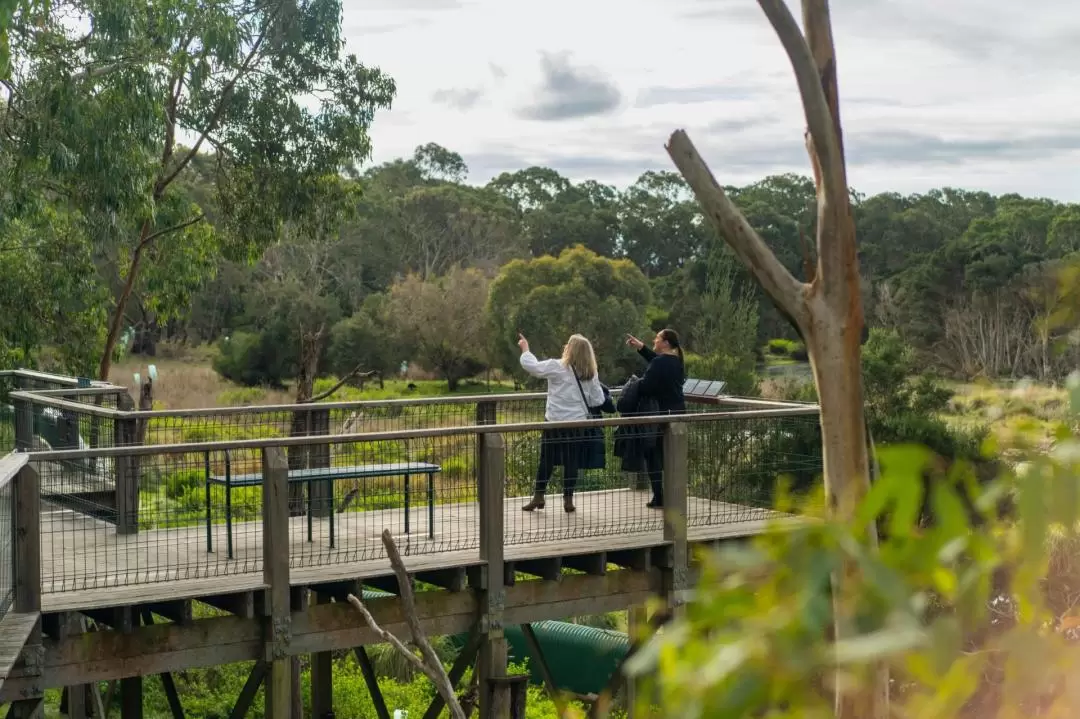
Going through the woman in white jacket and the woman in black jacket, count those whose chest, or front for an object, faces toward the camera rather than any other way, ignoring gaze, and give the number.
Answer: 0

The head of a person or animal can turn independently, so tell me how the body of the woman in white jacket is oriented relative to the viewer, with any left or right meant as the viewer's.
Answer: facing away from the viewer and to the left of the viewer

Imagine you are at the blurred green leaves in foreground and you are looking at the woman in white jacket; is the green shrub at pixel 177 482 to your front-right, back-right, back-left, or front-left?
front-left

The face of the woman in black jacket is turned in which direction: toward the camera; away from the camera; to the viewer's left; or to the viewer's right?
to the viewer's left

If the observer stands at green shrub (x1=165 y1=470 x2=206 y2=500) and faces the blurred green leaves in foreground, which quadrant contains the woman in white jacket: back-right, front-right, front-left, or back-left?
front-left

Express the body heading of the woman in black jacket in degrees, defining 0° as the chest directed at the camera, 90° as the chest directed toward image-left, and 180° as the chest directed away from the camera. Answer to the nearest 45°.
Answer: approximately 90°

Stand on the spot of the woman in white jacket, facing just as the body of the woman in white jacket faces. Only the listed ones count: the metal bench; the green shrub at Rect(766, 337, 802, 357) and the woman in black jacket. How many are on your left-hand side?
1

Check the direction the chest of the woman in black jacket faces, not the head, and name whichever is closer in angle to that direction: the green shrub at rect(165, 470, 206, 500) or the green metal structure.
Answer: the green shrub

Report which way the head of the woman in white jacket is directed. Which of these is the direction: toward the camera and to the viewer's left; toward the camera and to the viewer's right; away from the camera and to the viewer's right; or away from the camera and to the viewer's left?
away from the camera and to the viewer's left

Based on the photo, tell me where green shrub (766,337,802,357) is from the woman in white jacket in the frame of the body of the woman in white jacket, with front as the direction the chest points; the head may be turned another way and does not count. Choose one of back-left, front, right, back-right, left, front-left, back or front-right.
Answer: front-right
